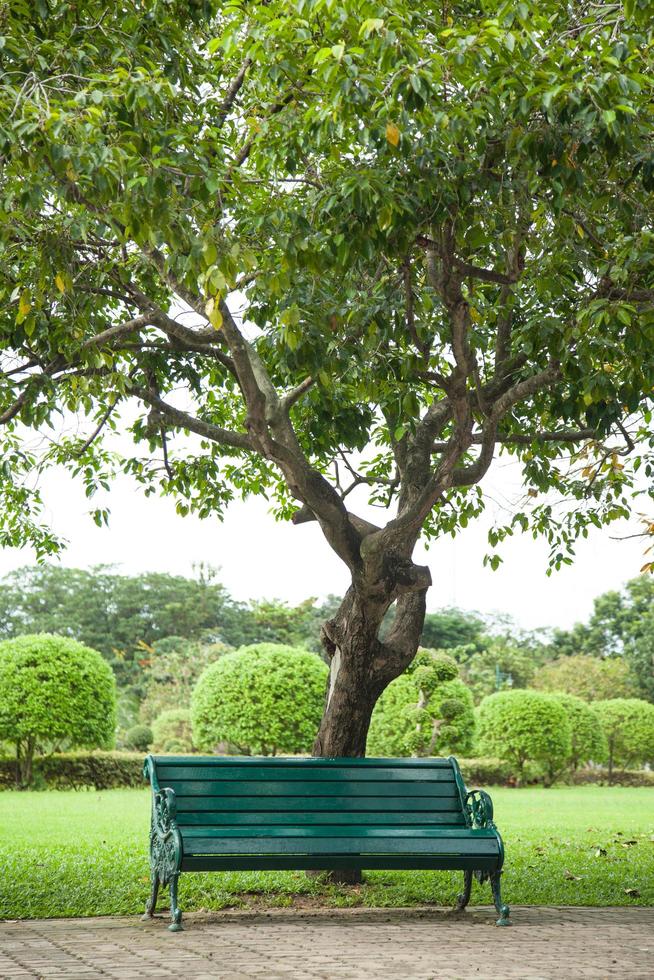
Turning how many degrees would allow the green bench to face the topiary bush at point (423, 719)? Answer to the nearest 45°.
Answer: approximately 180°

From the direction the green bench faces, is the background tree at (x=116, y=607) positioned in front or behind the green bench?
behind

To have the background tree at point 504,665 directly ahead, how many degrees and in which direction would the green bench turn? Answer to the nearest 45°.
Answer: approximately 180°

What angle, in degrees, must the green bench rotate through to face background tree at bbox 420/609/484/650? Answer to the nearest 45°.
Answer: approximately 180°

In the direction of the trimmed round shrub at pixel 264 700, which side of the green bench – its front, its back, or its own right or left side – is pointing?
back

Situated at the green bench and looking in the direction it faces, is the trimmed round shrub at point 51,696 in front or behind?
behind

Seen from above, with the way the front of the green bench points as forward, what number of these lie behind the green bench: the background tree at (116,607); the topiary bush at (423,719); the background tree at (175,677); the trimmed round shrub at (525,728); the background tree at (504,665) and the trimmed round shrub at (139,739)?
6

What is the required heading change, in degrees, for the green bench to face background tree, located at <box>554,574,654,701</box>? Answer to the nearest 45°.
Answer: approximately 180°

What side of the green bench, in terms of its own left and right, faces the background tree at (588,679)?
back

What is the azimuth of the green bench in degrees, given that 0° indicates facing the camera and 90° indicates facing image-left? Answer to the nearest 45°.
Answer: approximately 0°

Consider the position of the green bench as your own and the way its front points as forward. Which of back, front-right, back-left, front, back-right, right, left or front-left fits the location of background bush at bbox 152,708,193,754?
back

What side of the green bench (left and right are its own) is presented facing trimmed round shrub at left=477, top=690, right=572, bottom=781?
back
